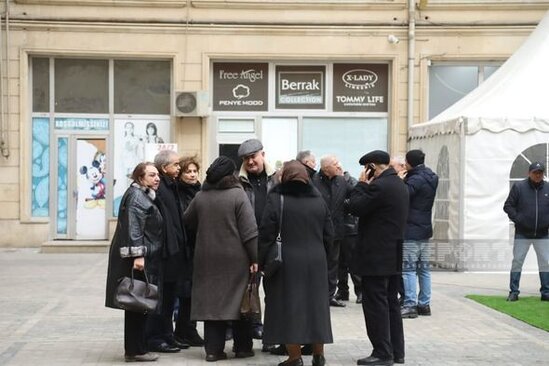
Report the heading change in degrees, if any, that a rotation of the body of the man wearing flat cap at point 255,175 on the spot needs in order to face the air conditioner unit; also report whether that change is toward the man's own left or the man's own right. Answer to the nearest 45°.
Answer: approximately 180°

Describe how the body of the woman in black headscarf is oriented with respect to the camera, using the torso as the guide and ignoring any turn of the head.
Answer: away from the camera

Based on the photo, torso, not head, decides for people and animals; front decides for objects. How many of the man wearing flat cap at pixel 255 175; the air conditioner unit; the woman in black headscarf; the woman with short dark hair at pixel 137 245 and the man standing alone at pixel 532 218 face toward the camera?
3

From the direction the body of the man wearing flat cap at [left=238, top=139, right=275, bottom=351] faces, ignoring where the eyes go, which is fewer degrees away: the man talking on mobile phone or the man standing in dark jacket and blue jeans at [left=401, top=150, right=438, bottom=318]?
the man talking on mobile phone

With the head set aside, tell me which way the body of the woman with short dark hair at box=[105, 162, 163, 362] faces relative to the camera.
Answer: to the viewer's right

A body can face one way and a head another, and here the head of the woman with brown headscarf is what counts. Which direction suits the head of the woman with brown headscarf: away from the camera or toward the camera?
away from the camera

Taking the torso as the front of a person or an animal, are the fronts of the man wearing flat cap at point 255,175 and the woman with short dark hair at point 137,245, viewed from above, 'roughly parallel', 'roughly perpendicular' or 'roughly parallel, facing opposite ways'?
roughly perpendicular
